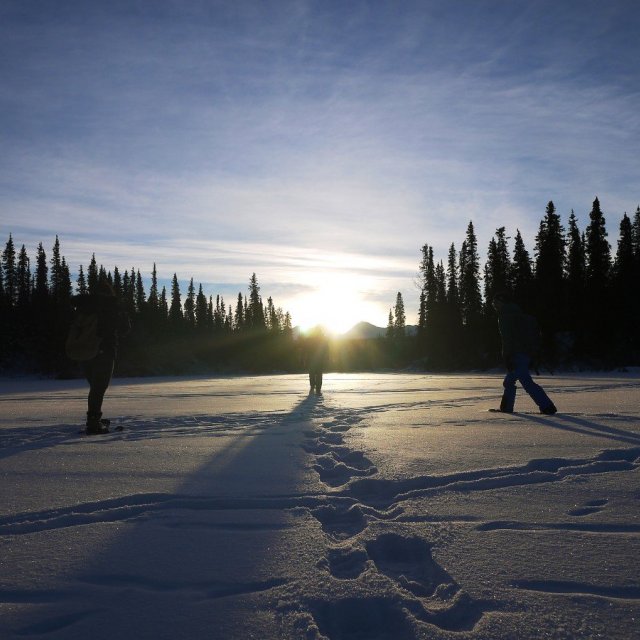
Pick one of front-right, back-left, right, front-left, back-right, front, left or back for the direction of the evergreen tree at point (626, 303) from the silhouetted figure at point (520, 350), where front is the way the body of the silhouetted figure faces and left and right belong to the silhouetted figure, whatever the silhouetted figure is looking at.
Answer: right

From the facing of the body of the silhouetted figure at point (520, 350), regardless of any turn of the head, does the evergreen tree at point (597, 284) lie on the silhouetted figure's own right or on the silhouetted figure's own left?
on the silhouetted figure's own right

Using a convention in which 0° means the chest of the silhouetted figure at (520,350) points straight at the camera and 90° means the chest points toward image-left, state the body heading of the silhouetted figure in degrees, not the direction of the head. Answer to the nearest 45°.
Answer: approximately 90°

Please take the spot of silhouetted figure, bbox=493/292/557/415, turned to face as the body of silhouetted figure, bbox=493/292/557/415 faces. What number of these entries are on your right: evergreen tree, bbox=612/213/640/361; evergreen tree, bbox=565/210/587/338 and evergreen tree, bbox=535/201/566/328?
3

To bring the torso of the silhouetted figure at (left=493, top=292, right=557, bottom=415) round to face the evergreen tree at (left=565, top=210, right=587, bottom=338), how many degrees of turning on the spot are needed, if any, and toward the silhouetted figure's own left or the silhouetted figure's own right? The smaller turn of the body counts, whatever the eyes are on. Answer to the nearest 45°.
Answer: approximately 90° to the silhouetted figure's own right

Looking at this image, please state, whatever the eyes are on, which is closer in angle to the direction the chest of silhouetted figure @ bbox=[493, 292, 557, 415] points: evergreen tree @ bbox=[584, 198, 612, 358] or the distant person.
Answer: the distant person

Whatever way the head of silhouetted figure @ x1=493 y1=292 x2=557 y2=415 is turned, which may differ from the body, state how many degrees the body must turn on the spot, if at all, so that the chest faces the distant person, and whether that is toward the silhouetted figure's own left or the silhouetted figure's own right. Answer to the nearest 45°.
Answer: approximately 45° to the silhouetted figure's own right

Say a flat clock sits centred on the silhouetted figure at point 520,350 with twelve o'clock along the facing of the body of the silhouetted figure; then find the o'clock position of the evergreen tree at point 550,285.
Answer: The evergreen tree is roughly at 3 o'clock from the silhouetted figure.

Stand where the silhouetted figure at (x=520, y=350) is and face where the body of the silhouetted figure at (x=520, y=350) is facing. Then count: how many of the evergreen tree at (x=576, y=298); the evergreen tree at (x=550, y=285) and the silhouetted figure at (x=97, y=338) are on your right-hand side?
2

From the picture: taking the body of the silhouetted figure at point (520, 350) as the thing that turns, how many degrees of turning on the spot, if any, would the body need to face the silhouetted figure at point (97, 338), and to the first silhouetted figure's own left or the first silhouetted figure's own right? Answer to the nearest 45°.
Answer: approximately 45° to the first silhouetted figure's own left
